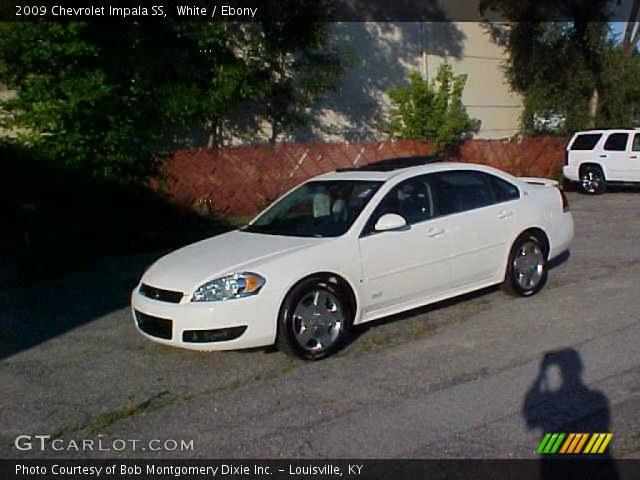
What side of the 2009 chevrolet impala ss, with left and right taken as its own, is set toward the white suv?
back

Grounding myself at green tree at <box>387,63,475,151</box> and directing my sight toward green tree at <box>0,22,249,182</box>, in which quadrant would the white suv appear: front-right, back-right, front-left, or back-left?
back-left

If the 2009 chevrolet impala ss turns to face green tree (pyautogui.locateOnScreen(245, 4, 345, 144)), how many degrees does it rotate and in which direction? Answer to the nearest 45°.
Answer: approximately 135° to its right

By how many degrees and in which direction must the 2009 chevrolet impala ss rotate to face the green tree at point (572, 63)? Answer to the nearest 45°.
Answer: approximately 135° to its right

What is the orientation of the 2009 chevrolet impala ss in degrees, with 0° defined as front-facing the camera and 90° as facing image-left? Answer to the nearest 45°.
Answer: approximately 45°
